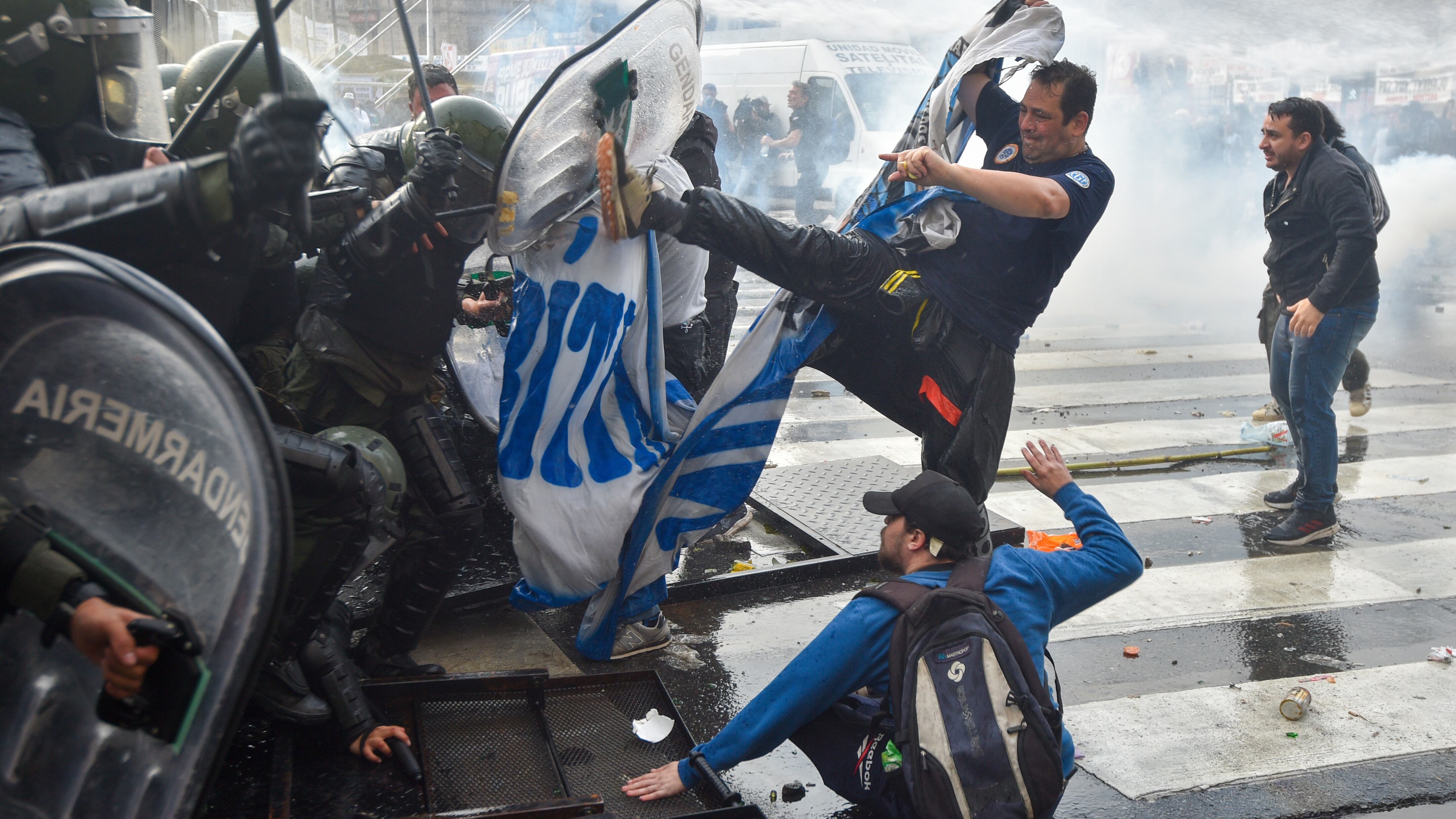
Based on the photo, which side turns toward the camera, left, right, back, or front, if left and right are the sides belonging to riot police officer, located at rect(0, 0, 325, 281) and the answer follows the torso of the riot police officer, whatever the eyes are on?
right

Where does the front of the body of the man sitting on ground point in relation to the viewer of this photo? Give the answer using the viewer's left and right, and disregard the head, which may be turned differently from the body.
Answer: facing away from the viewer and to the left of the viewer

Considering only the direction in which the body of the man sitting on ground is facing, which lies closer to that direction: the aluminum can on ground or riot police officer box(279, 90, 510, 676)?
the riot police officer

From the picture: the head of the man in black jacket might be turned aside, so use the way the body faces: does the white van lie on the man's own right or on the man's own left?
on the man's own right

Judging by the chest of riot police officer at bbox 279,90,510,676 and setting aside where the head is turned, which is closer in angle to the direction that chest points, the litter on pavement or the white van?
the litter on pavement

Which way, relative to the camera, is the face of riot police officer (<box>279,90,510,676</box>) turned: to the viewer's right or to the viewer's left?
to the viewer's right

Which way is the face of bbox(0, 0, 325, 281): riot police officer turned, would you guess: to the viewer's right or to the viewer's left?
to the viewer's right

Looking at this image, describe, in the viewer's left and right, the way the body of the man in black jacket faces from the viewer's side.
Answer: facing to the left of the viewer
